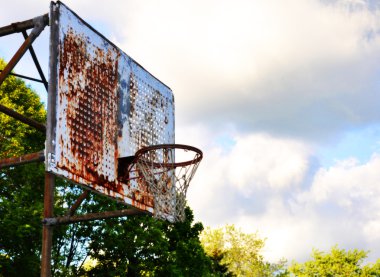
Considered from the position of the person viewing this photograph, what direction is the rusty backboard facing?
facing the viewer and to the right of the viewer

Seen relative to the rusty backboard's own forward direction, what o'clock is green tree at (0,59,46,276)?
The green tree is roughly at 7 o'clock from the rusty backboard.

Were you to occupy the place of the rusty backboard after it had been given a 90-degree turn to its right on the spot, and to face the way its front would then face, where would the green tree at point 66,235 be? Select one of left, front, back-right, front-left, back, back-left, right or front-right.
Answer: back-right

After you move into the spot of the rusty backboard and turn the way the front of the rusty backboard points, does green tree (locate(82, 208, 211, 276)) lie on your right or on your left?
on your left
